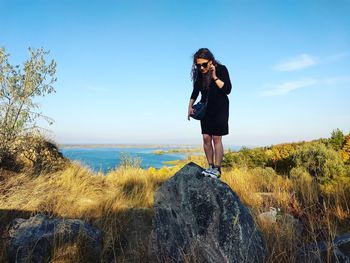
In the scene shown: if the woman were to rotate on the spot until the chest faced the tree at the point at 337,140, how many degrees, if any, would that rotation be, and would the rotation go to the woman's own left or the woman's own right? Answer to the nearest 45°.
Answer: approximately 180°

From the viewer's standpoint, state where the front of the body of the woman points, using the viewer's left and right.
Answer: facing the viewer and to the left of the viewer

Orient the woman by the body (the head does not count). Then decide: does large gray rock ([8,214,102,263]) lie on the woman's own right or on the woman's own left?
on the woman's own right

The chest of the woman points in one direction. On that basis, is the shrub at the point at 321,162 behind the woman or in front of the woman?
behind
